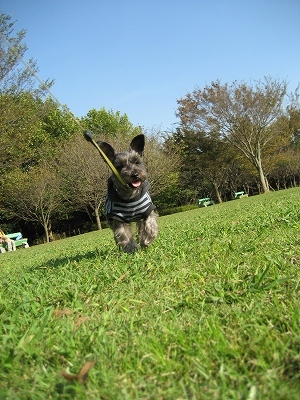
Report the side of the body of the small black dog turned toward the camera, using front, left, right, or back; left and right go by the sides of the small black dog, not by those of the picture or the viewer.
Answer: front

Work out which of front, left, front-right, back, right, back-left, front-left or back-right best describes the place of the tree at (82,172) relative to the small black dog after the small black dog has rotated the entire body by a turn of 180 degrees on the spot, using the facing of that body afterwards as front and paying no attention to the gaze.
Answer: front

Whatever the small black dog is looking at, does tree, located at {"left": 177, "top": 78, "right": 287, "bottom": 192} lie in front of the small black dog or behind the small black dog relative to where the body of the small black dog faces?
behind

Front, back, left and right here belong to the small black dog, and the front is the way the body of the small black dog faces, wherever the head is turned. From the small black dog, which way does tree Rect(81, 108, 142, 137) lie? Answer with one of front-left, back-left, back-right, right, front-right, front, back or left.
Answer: back

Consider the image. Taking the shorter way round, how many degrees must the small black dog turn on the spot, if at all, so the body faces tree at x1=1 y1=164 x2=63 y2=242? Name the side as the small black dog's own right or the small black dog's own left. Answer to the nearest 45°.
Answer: approximately 180°
